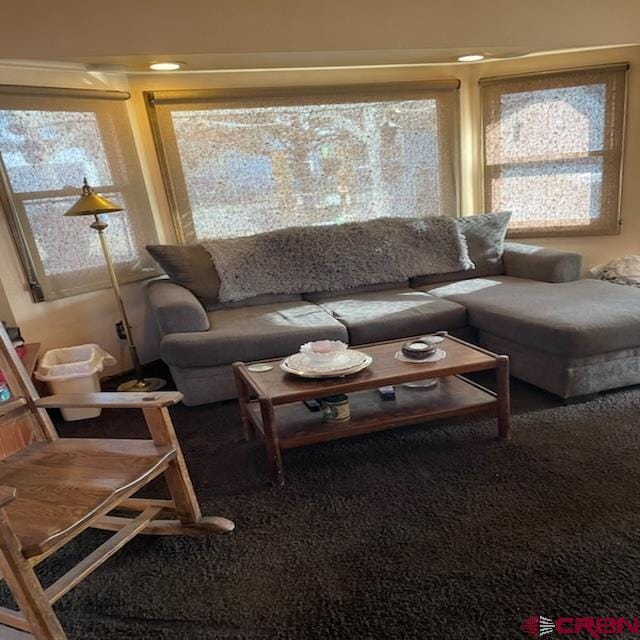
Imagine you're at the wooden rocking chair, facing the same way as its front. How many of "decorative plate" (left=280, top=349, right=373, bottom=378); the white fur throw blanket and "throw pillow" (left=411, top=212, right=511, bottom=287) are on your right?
0

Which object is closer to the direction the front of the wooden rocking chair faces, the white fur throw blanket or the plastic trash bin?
the white fur throw blanket

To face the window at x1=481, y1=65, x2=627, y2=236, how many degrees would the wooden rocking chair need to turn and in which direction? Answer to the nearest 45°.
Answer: approximately 45° to its left

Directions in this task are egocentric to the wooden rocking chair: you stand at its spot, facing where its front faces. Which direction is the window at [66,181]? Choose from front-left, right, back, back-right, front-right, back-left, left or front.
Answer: back-left

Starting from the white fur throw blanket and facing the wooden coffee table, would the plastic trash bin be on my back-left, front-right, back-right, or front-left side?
front-right

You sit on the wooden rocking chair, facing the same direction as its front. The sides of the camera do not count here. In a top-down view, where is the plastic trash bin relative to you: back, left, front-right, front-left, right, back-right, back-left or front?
back-left

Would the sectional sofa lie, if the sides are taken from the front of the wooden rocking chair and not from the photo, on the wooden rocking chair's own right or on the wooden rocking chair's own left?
on the wooden rocking chair's own left

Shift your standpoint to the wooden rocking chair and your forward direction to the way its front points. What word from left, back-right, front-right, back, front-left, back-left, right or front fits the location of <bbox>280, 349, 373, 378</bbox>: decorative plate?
front-left

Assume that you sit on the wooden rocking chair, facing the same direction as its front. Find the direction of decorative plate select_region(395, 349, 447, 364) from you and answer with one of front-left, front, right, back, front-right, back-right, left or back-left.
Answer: front-left

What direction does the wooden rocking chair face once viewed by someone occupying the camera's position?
facing the viewer and to the right of the viewer

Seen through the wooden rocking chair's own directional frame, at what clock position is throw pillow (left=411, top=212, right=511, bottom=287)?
The throw pillow is roughly at 10 o'clock from the wooden rocking chair.

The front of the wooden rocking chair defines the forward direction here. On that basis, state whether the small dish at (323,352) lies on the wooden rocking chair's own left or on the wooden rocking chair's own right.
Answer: on the wooden rocking chair's own left

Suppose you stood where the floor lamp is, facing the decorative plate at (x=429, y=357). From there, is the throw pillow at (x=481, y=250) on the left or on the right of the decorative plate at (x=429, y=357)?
left
